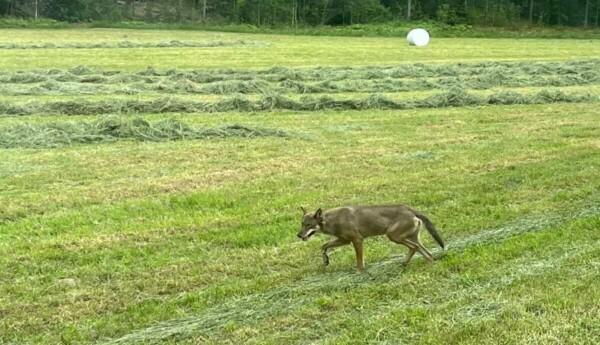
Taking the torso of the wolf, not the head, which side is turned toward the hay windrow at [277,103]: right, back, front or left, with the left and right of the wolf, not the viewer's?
right

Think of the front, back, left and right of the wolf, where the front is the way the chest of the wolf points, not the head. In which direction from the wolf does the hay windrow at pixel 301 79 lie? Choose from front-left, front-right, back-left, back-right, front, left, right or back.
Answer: right

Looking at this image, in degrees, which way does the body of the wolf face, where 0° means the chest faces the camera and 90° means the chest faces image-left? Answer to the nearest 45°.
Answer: approximately 90°

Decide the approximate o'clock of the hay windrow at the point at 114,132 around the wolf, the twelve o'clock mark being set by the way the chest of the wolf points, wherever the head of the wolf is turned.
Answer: The hay windrow is roughly at 2 o'clock from the wolf.

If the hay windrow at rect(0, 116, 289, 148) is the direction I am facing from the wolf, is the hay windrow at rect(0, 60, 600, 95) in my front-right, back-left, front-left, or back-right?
front-right

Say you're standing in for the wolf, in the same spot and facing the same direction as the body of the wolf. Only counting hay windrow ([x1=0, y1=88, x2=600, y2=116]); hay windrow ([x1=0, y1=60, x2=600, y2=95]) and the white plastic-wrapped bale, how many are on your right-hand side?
3

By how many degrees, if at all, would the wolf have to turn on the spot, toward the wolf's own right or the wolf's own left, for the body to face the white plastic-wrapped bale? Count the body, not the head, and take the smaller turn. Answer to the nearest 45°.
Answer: approximately 90° to the wolf's own right
